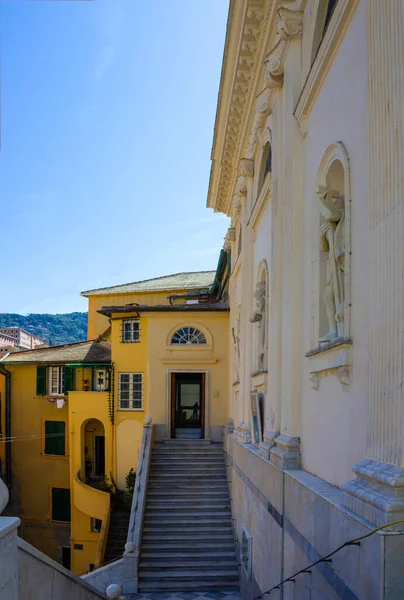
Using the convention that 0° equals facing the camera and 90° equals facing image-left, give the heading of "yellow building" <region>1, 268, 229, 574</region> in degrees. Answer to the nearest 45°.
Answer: approximately 0°

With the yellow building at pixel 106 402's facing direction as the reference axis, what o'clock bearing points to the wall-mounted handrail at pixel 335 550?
The wall-mounted handrail is roughly at 12 o'clock from the yellow building.

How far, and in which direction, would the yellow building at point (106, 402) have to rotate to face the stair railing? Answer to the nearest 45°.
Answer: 0° — it already faces it

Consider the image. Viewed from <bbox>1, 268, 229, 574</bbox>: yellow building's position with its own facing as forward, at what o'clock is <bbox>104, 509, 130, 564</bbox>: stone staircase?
The stone staircase is roughly at 12 o'clock from the yellow building.

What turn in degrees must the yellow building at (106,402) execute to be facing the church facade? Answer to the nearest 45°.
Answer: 0° — it already faces it
